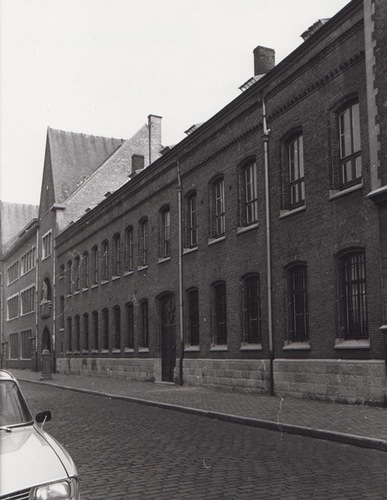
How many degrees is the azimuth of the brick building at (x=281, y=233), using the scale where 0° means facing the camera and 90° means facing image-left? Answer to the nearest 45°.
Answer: approximately 45°

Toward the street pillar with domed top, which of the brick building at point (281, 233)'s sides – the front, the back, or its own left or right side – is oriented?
right

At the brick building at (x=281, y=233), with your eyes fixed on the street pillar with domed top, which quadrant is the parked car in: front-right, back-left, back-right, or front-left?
back-left

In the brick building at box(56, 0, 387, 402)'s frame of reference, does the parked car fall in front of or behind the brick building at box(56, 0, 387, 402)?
in front

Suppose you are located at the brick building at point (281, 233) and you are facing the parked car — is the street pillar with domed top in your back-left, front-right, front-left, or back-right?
back-right

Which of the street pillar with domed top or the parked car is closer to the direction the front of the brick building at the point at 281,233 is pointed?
the parked car
